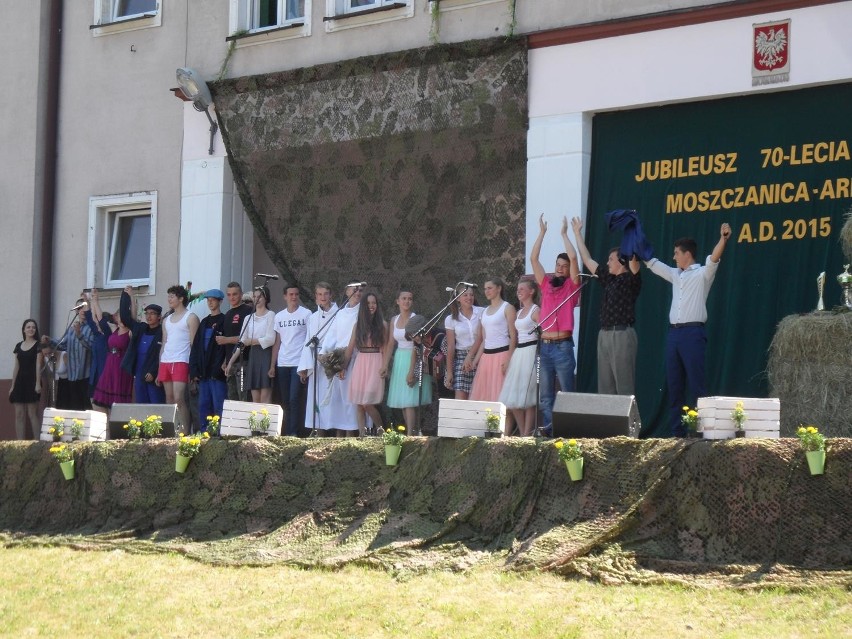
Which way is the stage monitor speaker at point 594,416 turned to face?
away from the camera

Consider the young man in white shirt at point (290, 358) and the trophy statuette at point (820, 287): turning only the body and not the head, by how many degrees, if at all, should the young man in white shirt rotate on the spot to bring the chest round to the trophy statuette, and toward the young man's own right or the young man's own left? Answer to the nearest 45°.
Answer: approximately 45° to the young man's own left

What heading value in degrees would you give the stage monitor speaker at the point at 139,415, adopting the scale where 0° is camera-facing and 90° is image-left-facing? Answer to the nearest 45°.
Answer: approximately 180°

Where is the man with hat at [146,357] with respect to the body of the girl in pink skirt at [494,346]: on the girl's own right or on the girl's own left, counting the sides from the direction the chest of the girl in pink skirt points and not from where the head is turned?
on the girl's own right

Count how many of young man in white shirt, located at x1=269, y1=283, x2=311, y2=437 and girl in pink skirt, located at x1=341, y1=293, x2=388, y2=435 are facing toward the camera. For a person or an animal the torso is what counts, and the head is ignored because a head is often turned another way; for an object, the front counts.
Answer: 2

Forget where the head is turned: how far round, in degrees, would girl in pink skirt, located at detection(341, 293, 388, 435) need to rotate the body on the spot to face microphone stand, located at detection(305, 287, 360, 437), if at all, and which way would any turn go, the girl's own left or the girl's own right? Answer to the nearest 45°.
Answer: approximately 90° to the girl's own right

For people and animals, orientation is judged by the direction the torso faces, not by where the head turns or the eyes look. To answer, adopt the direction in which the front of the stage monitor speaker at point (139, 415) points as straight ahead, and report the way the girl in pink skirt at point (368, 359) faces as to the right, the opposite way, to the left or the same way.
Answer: the opposite way

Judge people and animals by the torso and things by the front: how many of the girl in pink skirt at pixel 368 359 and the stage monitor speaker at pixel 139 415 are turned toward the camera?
1

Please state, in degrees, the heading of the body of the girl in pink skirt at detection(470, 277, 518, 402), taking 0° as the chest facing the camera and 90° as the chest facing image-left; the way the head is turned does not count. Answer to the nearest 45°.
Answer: approximately 45°
